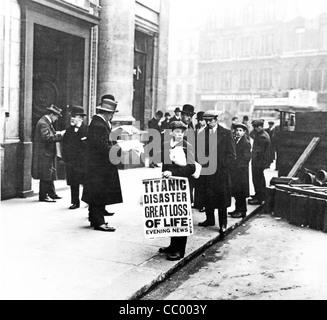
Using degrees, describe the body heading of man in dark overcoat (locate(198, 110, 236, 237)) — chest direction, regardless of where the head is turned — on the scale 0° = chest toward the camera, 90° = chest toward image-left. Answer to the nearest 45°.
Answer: approximately 45°

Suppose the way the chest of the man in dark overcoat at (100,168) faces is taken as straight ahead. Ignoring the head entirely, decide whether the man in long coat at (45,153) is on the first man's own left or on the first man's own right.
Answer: on the first man's own left

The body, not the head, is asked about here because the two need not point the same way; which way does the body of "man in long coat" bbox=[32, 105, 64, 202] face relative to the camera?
to the viewer's right

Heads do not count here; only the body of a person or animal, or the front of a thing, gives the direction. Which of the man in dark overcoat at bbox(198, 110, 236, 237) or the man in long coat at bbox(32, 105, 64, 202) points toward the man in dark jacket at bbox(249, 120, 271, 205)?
the man in long coat

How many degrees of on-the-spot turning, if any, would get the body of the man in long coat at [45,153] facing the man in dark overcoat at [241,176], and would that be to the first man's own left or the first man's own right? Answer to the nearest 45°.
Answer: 0° — they already face them

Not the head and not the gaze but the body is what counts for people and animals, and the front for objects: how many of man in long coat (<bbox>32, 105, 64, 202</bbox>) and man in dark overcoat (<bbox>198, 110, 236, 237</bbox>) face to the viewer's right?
1

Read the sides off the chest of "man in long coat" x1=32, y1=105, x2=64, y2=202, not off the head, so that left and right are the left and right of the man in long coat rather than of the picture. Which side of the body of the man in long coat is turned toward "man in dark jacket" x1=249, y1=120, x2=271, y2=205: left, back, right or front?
front
